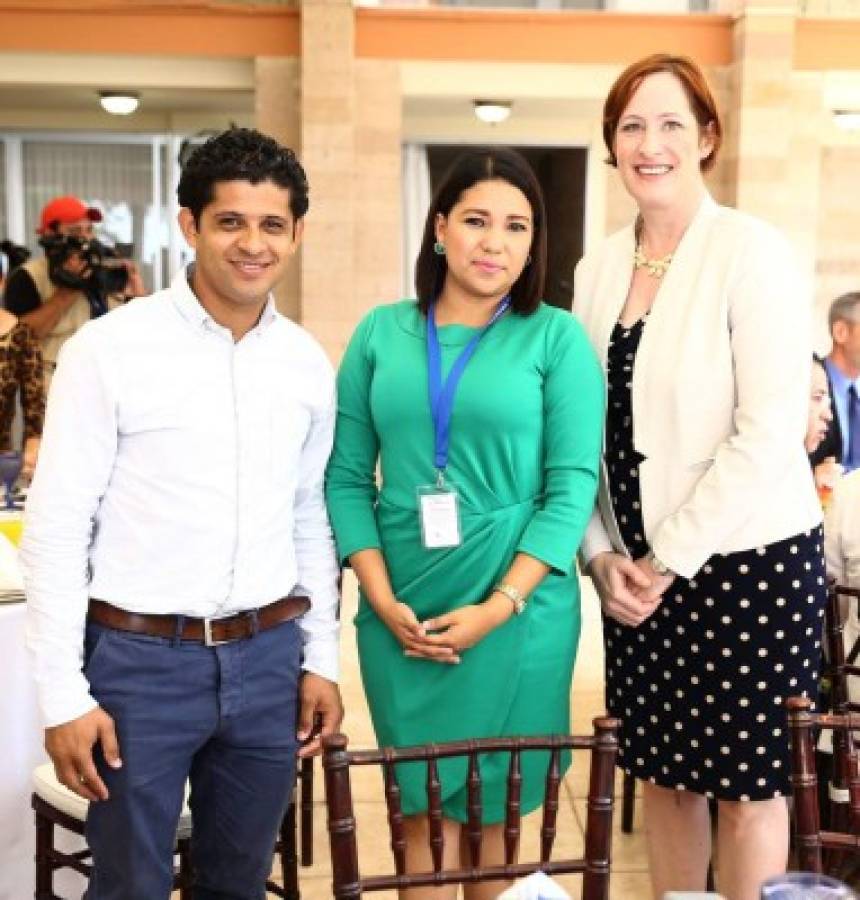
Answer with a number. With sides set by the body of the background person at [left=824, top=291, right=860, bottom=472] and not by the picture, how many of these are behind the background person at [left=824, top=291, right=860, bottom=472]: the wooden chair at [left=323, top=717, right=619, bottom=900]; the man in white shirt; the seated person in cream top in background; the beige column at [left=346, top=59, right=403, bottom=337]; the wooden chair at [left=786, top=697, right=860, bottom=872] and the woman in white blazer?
1

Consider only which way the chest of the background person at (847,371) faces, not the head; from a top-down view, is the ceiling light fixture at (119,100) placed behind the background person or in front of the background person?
behind

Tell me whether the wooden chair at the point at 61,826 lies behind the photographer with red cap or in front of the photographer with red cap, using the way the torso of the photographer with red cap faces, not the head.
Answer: in front

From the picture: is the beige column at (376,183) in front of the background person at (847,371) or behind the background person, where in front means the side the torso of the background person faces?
behind

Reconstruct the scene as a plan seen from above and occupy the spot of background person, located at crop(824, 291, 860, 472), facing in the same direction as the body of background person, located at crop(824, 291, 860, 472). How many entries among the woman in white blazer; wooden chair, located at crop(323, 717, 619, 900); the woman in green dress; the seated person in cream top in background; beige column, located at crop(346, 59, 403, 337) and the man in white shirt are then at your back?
1

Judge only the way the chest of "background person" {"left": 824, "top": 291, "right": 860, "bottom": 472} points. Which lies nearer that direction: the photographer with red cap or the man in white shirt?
the man in white shirt

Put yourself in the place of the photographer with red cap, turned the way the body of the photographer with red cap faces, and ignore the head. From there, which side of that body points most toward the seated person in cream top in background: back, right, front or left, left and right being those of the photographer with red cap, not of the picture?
front

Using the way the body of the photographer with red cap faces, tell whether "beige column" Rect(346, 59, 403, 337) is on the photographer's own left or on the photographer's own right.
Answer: on the photographer's own left

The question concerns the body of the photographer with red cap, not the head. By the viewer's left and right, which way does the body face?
facing the viewer and to the right of the viewer

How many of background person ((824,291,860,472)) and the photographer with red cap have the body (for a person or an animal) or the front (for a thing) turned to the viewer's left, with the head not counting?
0

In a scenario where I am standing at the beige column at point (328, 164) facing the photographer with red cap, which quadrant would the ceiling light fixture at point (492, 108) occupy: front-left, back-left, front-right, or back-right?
back-left

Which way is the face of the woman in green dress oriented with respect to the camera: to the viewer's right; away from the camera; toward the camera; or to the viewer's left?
toward the camera

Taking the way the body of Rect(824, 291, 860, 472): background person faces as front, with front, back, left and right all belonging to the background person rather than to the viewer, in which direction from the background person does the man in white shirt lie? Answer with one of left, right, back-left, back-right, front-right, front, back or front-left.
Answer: front-right

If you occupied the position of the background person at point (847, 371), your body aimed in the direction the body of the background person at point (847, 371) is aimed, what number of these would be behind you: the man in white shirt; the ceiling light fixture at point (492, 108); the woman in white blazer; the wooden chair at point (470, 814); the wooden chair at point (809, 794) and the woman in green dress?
1

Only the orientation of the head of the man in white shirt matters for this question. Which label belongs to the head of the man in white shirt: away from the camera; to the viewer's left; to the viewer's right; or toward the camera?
toward the camera

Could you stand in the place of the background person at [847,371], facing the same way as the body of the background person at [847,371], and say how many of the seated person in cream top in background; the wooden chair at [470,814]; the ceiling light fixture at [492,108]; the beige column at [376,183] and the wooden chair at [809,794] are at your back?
2

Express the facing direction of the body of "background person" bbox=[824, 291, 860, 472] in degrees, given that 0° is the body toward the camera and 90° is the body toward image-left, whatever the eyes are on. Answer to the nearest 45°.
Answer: approximately 315°
